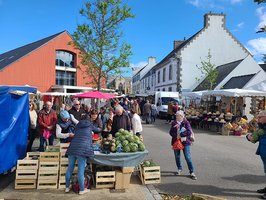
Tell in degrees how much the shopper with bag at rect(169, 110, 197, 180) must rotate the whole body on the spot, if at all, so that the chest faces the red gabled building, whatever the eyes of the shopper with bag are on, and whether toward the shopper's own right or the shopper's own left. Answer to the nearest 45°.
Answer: approximately 135° to the shopper's own right

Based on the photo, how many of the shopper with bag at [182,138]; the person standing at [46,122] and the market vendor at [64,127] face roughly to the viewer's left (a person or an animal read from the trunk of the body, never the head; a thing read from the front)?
0

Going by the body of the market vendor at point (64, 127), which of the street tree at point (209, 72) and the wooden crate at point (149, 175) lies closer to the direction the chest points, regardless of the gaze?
the wooden crate

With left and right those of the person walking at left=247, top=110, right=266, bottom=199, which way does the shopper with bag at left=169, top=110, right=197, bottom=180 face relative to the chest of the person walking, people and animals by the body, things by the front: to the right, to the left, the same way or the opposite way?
to the left

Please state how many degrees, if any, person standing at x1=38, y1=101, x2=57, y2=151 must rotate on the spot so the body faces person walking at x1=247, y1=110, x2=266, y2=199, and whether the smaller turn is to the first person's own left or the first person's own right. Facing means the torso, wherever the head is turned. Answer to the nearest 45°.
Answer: approximately 45° to the first person's own left

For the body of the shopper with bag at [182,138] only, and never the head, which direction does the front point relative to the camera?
toward the camera

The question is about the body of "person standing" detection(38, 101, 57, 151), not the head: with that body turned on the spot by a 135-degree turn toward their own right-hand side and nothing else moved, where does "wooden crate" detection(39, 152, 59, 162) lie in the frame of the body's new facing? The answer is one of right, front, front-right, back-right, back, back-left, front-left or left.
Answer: back-left

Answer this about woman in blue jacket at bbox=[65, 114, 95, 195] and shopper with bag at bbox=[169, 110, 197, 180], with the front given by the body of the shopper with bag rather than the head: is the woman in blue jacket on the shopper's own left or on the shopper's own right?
on the shopper's own right

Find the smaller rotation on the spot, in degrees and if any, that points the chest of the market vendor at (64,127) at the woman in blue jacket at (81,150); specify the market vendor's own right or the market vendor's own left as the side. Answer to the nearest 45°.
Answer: approximately 45° to the market vendor's own right

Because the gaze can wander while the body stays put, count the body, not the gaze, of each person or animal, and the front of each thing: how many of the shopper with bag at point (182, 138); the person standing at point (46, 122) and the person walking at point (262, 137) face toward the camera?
2

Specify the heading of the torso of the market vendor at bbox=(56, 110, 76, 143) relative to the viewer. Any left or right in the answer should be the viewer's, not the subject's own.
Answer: facing the viewer and to the right of the viewer

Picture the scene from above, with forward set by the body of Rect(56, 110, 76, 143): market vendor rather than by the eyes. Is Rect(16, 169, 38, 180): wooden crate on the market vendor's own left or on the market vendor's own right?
on the market vendor's own right

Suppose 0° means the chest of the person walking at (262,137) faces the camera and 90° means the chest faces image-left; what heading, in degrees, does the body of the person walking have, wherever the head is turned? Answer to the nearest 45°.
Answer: approximately 90°

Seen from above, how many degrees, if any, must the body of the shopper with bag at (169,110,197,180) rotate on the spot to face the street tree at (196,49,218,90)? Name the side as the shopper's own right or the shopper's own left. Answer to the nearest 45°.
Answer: approximately 180°

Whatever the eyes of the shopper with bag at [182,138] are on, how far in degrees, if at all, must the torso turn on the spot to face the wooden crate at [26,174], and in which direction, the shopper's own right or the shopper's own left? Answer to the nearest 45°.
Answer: approximately 45° to the shopper's own right
